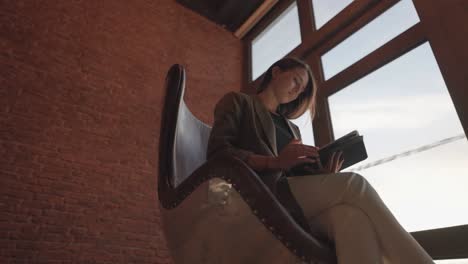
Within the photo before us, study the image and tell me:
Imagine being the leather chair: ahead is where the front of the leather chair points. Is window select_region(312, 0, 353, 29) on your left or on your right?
on your left

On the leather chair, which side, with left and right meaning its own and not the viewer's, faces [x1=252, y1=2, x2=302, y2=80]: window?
left

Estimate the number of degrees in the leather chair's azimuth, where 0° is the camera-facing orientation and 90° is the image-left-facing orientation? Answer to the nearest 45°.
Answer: approximately 270°

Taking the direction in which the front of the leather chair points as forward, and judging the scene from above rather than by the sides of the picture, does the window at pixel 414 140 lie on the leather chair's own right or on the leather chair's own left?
on the leather chair's own left
